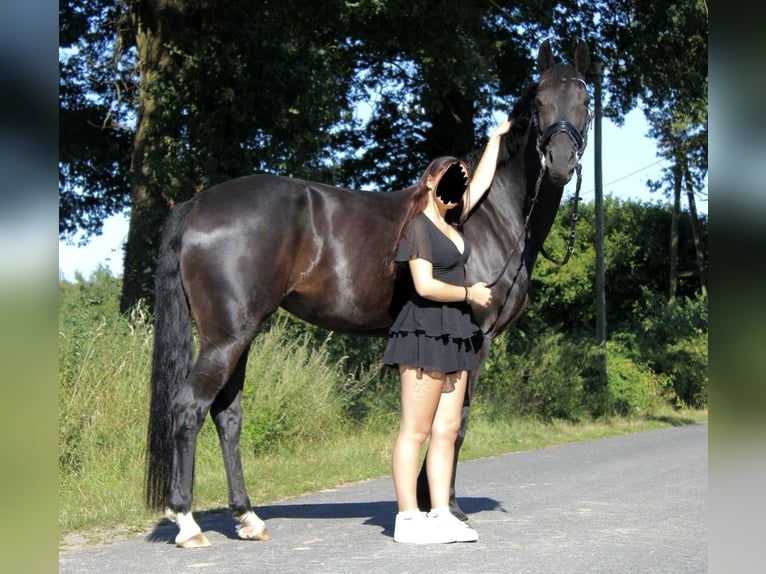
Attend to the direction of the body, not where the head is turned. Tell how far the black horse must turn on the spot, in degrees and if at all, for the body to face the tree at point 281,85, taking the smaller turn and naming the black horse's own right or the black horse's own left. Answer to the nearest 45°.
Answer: approximately 90° to the black horse's own left

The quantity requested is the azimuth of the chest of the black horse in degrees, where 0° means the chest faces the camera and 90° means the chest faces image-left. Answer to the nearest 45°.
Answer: approximately 270°

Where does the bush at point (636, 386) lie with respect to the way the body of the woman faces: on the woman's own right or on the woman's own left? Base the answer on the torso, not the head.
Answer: on the woman's own left

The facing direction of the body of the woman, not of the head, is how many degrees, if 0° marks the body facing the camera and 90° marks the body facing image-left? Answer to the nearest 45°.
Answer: approximately 315°

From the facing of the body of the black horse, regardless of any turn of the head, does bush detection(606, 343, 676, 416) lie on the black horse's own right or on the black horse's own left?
on the black horse's own left
